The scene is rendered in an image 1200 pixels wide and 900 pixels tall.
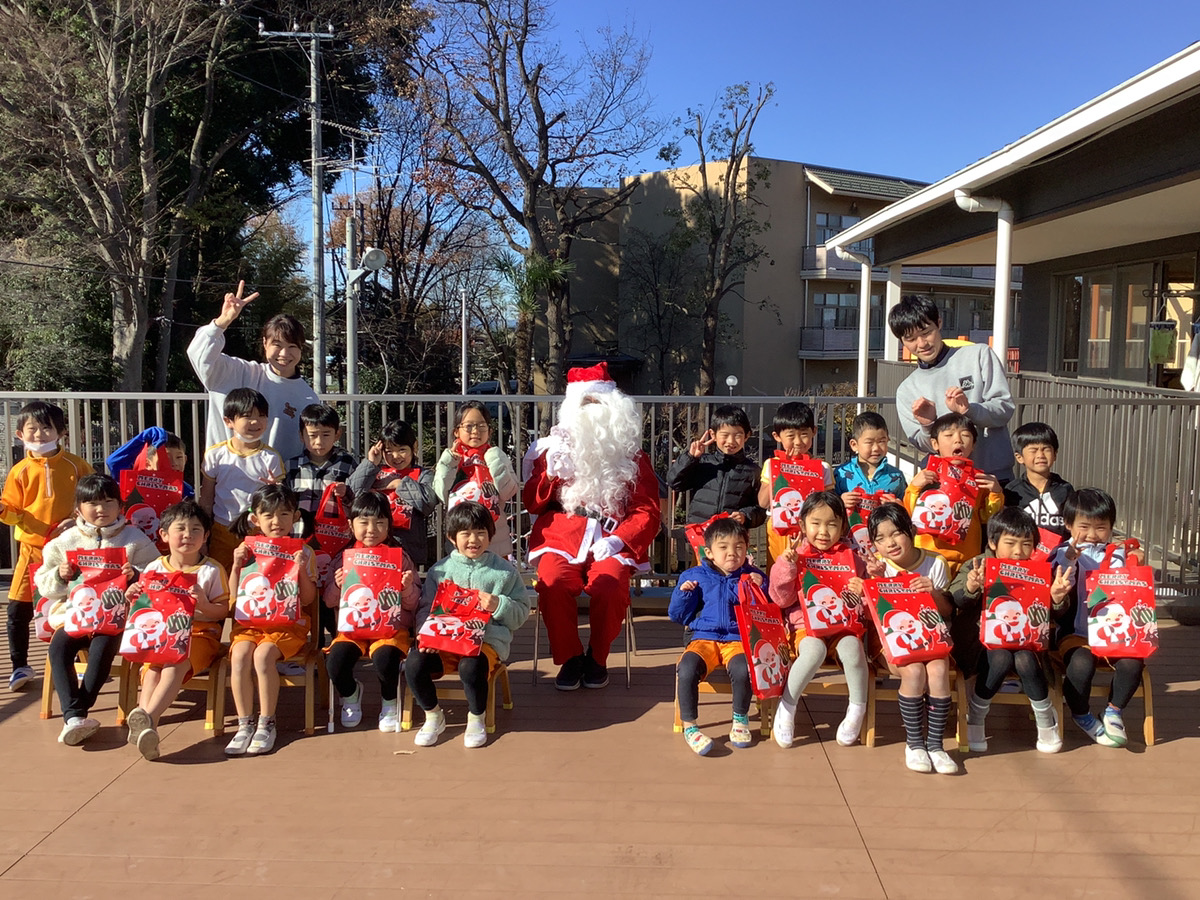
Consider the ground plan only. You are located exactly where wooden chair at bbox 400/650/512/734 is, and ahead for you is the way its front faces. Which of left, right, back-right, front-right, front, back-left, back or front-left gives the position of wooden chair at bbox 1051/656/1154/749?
left

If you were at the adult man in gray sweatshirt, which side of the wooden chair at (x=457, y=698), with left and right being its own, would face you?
left

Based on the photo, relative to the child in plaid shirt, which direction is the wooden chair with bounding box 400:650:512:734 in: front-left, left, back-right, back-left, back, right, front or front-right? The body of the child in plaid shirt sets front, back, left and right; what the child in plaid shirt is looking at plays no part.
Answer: front-left

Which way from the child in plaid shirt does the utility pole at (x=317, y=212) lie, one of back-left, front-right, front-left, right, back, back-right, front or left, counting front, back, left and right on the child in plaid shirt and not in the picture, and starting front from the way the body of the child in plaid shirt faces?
back

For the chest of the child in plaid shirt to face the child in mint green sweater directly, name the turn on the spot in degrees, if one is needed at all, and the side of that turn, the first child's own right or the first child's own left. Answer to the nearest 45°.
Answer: approximately 45° to the first child's own left

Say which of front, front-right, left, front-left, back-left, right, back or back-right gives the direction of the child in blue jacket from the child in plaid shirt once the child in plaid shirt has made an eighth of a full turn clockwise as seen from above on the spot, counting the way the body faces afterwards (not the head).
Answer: left

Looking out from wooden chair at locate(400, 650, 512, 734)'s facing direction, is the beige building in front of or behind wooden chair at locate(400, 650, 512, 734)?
behind

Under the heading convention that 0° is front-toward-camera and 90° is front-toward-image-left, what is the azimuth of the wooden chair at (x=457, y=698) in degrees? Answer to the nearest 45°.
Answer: approximately 0°

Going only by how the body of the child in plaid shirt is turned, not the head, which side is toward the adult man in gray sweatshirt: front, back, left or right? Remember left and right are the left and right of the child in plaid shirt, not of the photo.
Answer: left

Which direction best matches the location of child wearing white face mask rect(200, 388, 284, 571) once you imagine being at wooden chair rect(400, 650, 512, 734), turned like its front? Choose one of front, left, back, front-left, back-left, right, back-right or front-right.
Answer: back-right

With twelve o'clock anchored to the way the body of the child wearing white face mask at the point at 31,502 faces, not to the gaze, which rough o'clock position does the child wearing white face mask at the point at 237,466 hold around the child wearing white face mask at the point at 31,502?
the child wearing white face mask at the point at 237,466 is roughly at 10 o'clock from the child wearing white face mask at the point at 31,502.
